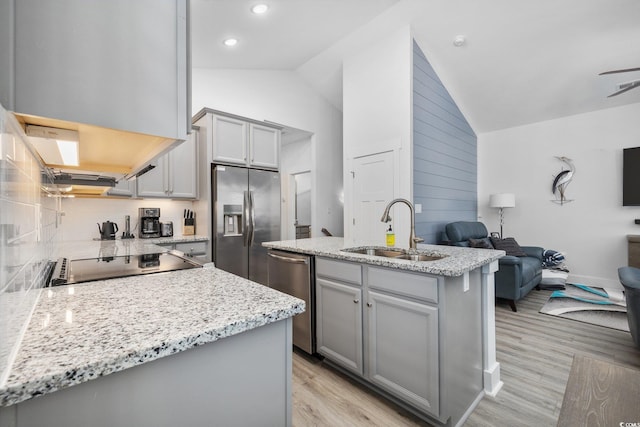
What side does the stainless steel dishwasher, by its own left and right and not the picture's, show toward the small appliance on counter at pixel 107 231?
right

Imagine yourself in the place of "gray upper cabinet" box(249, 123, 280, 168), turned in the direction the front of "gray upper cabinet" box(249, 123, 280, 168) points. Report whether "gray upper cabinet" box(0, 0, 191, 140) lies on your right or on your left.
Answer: on your right

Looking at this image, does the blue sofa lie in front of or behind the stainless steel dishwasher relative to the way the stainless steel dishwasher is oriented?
behind

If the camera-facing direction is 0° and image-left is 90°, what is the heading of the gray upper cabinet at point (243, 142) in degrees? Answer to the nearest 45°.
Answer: approximately 315°
